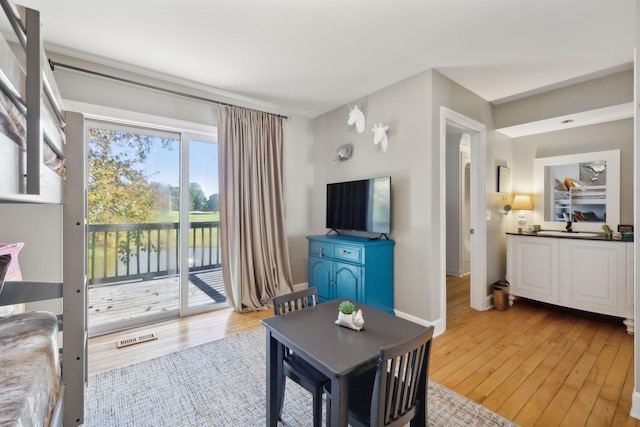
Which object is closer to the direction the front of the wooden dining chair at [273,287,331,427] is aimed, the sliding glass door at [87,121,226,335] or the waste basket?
the waste basket

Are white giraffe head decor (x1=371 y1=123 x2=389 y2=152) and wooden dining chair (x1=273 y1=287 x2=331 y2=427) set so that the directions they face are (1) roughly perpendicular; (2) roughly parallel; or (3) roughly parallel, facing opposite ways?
roughly perpendicular

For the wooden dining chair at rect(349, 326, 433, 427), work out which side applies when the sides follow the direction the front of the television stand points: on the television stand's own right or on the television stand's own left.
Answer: on the television stand's own left

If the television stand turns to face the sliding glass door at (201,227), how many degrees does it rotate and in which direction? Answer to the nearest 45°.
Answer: approximately 45° to its right

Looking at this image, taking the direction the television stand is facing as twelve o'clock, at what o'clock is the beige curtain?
The beige curtain is roughly at 2 o'clock from the television stand.

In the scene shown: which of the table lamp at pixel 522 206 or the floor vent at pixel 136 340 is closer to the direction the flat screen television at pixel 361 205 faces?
the floor vent

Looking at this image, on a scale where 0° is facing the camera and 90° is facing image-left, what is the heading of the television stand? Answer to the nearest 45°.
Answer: approximately 45°

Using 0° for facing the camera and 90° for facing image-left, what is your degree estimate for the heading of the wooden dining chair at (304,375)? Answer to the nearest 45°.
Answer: approximately 315°

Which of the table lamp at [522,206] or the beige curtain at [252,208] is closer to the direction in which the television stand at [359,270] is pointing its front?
the beige curtain

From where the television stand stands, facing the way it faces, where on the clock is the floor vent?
The floor vent is roughly at 1 o'clock from the television stand.

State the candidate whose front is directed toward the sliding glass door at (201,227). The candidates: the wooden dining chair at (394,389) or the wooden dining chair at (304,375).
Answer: the wooden dining chair at (394,389)
